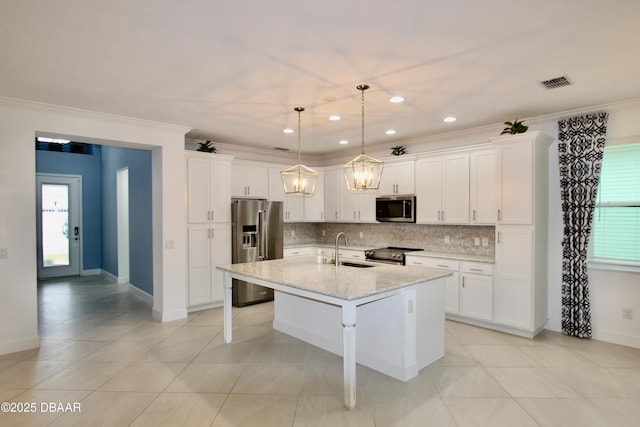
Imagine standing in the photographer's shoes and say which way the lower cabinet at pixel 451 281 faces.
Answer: facing the viewer and to the left of the viewer

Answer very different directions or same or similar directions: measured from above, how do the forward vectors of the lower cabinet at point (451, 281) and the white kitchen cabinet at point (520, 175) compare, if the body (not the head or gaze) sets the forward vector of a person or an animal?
same or similar directions

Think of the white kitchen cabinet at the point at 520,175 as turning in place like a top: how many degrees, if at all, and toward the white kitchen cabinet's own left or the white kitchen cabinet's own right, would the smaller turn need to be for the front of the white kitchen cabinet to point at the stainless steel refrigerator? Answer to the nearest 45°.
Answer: approximately 45° to the white kitchen cabinet's own right

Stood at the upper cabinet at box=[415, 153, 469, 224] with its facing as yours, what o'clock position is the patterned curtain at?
The patterned curtain is roughly at 8 o'clock from the upper cabinet.

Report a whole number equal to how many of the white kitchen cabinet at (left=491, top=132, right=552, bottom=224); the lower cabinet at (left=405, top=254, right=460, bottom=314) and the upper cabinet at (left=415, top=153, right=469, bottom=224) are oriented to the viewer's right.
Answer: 0

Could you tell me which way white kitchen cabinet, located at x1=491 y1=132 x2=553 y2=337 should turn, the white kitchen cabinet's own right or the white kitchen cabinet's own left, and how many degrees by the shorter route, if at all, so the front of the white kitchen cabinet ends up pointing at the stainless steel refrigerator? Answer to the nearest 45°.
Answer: approximately 45° to the white kitchen cabinet's own right

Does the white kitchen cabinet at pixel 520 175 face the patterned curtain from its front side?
no

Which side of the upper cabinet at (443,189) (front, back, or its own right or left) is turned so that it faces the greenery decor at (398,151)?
right

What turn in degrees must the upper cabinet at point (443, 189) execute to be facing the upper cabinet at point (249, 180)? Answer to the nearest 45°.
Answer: approximately 45° to its right

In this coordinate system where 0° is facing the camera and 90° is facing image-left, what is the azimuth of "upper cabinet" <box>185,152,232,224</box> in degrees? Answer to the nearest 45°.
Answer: approximately 315°

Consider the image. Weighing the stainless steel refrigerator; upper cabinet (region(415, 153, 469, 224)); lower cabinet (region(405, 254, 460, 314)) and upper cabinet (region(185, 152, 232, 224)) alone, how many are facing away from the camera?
0

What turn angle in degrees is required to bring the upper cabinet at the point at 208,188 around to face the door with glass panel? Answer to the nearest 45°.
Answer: approximately 180°

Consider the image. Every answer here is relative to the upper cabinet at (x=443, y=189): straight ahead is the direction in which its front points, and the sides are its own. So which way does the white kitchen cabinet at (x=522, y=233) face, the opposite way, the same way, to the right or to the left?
the same way

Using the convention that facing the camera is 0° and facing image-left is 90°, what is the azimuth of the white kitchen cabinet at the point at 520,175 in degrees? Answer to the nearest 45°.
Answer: approximately 45°

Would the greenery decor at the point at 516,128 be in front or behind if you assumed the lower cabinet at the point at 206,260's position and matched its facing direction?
in front
